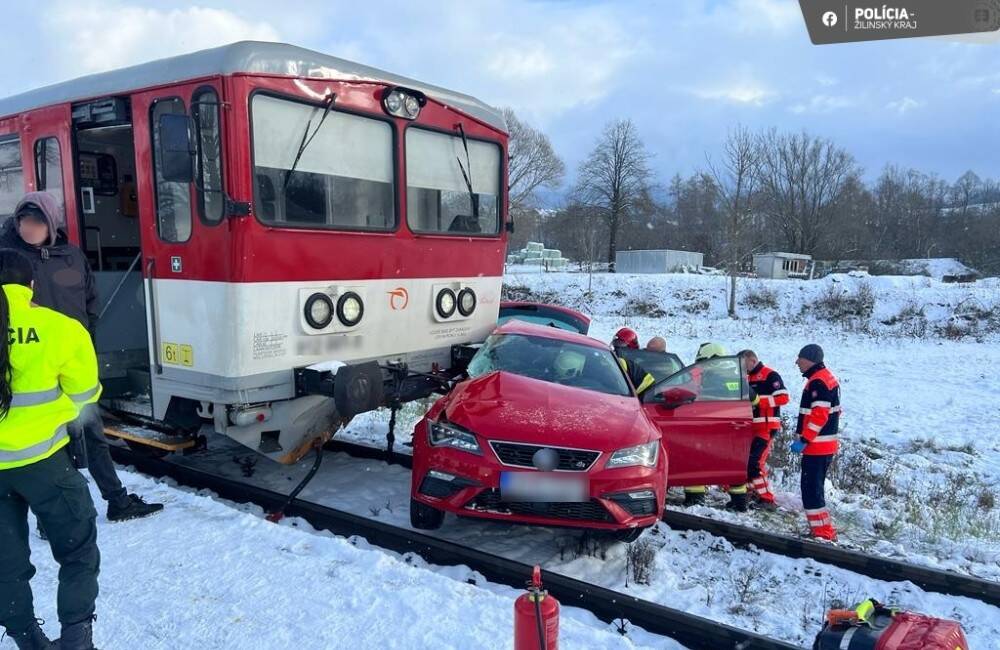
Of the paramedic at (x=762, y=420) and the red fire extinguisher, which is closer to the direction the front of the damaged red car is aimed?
the red fire extinguisher

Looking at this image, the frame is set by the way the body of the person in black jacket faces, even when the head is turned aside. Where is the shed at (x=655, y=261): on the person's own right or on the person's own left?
on the person's own left

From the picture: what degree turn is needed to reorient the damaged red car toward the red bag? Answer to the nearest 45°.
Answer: approximately 45° to its left

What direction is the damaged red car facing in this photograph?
toward the camera

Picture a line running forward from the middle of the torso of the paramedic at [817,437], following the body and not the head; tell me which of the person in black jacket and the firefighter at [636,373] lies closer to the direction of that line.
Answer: the firefighter

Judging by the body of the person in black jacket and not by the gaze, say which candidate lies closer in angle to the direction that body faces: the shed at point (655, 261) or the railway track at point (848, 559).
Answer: the railway track

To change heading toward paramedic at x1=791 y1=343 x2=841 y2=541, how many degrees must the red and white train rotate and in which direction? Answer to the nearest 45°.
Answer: approximately 45° to its left

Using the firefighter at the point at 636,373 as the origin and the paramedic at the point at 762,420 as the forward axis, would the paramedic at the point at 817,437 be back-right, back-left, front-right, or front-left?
front-right

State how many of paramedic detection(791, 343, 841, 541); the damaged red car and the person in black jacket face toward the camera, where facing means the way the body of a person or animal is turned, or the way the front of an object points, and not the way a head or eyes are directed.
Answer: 2

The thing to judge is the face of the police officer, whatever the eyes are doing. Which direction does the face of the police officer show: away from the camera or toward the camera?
away from the camera

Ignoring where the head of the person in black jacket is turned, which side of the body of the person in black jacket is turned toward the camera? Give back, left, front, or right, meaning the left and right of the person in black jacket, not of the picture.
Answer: front

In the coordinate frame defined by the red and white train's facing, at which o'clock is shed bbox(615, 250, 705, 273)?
The shed is roughly at 9 o'clock from the red and white train.

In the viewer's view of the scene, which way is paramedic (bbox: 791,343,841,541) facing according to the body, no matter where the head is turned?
to the viewer's left

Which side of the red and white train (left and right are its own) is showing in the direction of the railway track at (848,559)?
front

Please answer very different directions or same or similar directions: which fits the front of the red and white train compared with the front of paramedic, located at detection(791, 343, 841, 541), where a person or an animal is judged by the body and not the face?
very different directions

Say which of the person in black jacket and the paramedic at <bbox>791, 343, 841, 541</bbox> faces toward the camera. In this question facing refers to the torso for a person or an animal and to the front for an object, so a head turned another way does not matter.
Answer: the person in black jacket

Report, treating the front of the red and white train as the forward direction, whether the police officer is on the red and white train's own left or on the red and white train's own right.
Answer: on the red and white train's own right

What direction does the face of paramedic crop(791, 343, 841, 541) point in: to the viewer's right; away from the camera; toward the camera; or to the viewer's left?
to the viewer's left
